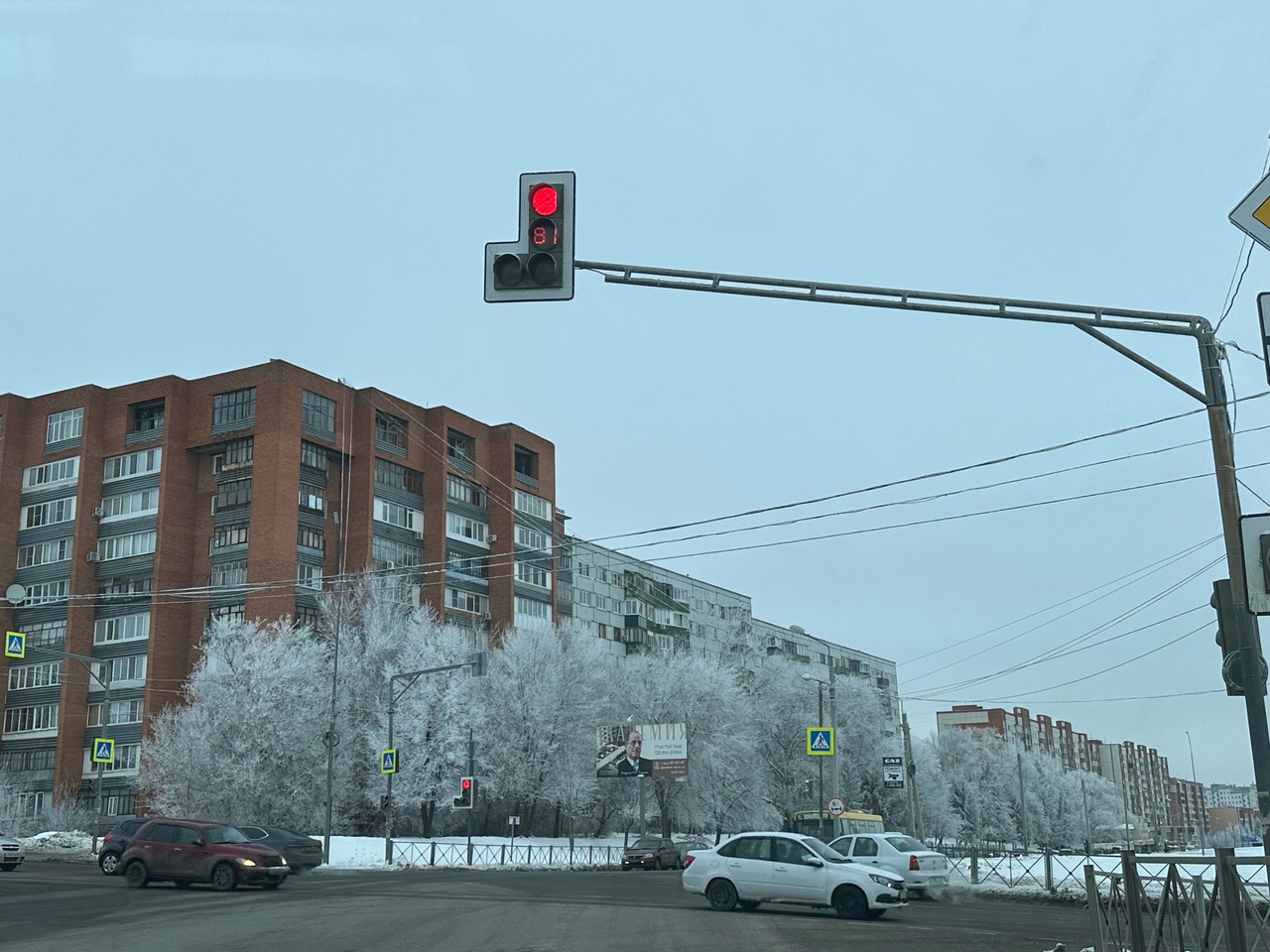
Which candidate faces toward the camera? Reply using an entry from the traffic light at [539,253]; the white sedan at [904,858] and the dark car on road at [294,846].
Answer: the traffic light

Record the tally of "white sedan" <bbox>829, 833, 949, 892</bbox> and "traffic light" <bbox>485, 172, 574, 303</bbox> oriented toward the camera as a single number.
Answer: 1

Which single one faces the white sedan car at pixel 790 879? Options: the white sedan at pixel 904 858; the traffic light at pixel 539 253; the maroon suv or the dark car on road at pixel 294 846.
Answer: the maroon suv

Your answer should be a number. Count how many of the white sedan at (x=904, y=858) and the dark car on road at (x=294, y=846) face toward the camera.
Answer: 0

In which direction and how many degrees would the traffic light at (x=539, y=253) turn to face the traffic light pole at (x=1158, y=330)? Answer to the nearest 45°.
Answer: approximately 90° to its left

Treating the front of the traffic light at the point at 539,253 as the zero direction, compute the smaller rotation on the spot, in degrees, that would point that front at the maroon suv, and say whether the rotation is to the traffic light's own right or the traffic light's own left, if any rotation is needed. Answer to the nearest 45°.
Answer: approximately 180°

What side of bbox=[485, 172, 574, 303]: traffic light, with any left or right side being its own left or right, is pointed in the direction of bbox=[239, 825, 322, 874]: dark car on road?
back

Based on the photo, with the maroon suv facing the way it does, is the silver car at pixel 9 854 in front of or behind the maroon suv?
behind

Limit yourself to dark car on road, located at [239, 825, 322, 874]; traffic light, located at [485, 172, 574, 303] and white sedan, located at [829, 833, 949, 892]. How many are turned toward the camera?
1

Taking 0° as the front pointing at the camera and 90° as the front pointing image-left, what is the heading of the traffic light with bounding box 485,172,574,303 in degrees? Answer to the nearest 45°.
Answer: approximately 0°

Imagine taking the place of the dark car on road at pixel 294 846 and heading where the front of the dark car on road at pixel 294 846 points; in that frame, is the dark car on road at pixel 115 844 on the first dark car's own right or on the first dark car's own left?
on the first dark car's own left
